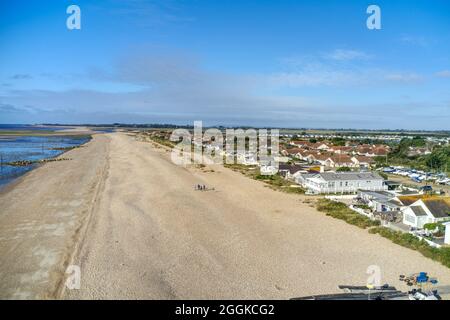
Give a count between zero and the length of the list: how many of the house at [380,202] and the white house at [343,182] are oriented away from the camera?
0

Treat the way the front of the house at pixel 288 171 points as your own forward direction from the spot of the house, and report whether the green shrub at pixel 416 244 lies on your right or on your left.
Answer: on your left

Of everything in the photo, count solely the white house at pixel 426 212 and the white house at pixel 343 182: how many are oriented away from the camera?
0

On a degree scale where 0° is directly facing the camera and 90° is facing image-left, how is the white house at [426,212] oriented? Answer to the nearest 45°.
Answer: approximately 45°

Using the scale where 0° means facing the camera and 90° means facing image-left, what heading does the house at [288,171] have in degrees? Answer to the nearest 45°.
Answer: approximately 45°

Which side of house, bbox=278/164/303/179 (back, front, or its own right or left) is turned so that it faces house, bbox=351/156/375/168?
back

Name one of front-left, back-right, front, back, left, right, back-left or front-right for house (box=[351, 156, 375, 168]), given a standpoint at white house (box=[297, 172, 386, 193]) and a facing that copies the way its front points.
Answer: back-right

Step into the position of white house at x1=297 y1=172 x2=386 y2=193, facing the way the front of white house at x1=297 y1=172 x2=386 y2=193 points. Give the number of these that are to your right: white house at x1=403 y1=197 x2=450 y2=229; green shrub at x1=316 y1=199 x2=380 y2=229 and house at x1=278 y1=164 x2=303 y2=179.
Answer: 1
